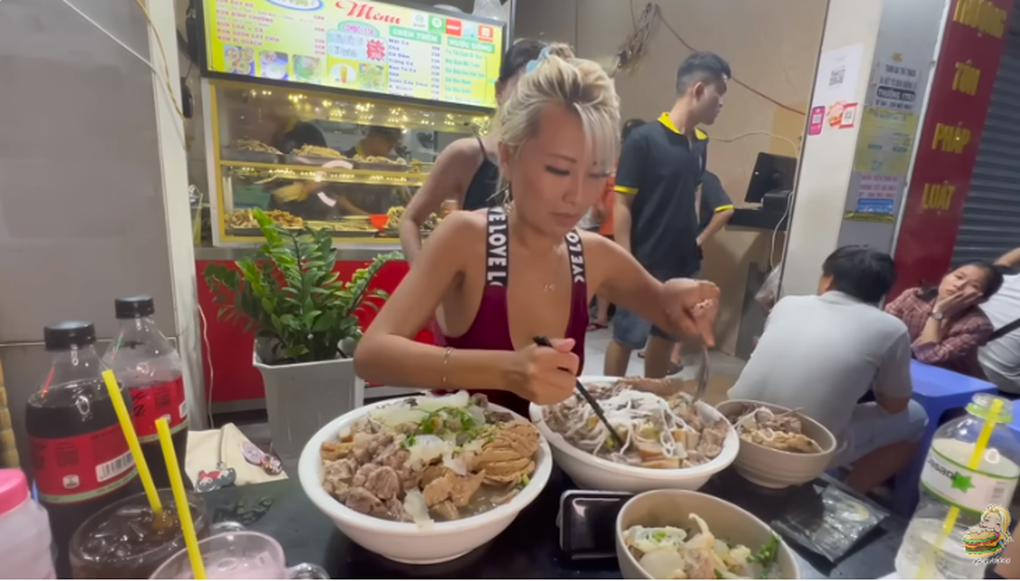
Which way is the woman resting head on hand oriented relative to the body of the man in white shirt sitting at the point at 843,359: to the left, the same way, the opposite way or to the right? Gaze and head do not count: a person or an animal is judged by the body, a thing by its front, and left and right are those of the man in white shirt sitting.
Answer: the opposite way

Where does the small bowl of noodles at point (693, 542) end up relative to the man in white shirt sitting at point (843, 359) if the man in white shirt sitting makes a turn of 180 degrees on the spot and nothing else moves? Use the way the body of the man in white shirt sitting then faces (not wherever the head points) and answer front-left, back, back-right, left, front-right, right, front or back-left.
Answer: front-left

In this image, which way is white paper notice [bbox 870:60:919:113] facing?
toward the camera

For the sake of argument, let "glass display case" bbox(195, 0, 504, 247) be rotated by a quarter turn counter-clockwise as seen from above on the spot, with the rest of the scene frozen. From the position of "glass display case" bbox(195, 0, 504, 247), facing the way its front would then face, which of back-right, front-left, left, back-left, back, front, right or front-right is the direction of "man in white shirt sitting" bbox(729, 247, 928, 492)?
front-right

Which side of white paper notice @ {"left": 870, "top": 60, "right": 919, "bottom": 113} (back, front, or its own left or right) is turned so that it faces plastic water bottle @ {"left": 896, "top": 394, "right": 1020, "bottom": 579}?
front

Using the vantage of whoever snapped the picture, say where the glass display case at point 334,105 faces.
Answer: facing the viewer

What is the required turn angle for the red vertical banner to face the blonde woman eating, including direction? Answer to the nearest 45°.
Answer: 0° — it already faces them

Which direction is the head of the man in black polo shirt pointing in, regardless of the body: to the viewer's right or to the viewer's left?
to the viewer's right

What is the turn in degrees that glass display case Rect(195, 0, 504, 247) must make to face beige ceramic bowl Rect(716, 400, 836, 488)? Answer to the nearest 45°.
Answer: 0° — it already faces it

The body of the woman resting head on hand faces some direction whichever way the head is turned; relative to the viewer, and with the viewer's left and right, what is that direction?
facing the viewer and to the left of the viewer

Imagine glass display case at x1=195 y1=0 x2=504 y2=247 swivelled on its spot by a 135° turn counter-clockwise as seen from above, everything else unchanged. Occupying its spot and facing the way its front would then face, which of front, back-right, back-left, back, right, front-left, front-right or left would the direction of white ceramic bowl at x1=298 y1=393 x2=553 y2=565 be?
back-right

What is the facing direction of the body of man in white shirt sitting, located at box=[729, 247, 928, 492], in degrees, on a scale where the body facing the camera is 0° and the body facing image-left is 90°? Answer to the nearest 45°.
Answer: approximately 225°

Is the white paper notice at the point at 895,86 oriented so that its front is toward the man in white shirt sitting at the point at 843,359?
yes

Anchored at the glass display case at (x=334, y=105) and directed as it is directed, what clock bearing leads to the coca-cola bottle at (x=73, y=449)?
The coca-cola bottle is roughly at 12 o'clock from the glass display case.

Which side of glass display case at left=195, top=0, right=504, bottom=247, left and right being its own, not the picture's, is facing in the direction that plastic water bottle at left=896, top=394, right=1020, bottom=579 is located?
front

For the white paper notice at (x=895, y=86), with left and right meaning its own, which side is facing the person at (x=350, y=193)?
right
